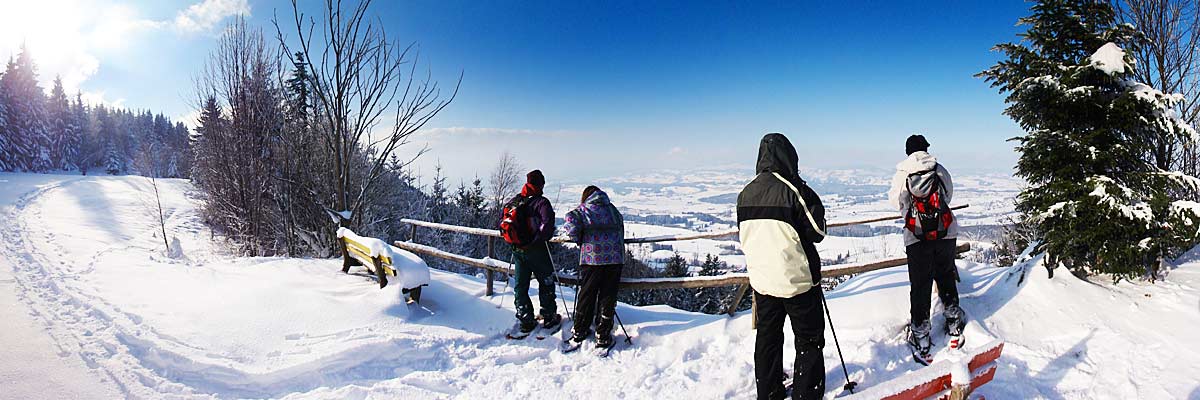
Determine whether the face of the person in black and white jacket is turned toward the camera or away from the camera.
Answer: away from the camera

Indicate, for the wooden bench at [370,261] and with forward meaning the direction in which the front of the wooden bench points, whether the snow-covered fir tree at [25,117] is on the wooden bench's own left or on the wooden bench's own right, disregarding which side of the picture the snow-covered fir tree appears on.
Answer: on the wooden bench's own left

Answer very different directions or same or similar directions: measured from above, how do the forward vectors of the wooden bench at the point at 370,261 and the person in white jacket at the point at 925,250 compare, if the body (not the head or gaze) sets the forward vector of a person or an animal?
same or similar directions

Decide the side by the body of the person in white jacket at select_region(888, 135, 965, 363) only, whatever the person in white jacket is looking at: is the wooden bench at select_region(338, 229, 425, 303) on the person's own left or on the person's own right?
on the person's own left

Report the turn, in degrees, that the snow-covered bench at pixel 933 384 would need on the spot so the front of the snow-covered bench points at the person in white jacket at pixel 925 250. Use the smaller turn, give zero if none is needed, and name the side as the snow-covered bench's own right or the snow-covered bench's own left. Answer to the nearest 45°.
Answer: approximately 45° to the snow-covered bench's own right

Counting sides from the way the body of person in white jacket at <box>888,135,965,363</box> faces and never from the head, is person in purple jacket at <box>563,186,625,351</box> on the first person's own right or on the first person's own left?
on the first person's own left

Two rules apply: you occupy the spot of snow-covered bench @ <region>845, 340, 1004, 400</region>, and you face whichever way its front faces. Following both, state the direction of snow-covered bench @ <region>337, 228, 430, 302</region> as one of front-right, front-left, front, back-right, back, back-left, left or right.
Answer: front-left

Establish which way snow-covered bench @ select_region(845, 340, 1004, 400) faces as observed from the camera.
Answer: facing away from the viewer and to the left of the viewer

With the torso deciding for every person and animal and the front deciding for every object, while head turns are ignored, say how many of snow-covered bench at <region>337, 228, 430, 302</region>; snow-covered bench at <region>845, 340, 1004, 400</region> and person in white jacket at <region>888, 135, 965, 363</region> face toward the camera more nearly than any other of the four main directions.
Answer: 0

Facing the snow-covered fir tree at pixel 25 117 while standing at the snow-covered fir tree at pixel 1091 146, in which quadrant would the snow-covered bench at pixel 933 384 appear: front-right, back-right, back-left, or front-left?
front-left

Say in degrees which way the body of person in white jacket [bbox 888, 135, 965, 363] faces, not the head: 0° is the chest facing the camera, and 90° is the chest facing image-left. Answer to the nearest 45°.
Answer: approximately 180°

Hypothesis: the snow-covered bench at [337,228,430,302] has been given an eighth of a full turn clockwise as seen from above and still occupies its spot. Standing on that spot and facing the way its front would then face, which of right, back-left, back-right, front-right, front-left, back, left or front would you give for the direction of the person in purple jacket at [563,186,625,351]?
front-right

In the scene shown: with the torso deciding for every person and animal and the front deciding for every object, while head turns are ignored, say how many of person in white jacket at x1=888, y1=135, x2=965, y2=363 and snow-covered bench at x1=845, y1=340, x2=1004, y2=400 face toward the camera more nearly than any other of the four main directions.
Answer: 0

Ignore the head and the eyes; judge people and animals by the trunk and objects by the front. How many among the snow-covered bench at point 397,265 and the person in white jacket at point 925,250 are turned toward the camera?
0

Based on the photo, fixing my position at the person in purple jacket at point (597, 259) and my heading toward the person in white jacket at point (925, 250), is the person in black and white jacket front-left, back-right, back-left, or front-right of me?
front-right

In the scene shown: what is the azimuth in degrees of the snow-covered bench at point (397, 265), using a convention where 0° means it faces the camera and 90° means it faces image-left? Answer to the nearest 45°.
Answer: approximately 225°

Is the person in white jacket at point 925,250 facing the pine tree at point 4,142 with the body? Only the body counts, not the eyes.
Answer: no

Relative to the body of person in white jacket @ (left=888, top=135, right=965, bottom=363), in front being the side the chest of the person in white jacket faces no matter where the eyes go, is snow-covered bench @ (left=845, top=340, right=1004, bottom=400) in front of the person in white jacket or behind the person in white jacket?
behind

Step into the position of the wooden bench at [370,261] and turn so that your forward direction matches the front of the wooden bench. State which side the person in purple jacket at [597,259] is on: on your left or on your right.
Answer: on your right
